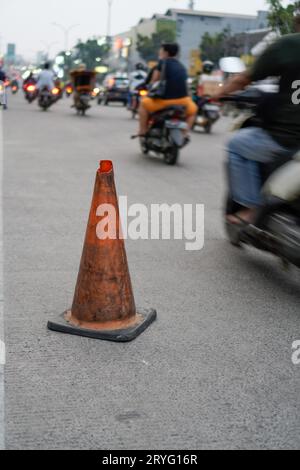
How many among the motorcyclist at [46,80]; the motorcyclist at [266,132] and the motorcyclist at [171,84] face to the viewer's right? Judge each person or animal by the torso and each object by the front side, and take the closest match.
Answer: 0

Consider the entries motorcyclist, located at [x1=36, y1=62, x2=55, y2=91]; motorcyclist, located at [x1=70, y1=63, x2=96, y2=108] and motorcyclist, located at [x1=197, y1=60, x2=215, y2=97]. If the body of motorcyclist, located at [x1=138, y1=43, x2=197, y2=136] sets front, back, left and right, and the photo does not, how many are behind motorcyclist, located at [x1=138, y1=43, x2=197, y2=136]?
0

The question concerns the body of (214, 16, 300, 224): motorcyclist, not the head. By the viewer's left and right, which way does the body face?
facing away from the viewer and to the left of the viewer

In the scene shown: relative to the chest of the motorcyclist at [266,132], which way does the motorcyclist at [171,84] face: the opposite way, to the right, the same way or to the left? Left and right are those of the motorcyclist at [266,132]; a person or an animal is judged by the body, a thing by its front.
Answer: the same way

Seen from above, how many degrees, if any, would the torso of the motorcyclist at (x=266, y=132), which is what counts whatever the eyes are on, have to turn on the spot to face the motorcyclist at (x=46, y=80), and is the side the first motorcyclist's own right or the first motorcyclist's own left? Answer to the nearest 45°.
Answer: approximately 45° to the first motorcyclist's own right

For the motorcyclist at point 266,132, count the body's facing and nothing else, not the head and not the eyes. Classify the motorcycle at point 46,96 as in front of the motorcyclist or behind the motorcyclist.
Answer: in front

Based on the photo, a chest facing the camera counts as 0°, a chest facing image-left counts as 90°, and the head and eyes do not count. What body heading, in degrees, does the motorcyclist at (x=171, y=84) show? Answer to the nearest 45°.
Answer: approximately 135°

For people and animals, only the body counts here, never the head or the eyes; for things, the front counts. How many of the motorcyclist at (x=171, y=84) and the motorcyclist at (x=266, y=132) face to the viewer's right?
0

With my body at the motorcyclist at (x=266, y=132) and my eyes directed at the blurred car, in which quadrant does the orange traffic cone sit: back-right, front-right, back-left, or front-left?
back-left

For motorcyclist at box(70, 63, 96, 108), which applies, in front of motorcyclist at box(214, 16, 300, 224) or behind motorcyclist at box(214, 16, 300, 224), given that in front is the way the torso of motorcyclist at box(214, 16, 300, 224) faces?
in front

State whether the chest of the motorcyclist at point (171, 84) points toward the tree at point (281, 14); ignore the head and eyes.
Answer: no

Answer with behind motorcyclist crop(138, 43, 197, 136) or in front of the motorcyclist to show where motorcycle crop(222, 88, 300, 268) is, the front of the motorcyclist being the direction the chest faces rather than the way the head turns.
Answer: behind
